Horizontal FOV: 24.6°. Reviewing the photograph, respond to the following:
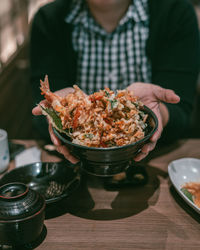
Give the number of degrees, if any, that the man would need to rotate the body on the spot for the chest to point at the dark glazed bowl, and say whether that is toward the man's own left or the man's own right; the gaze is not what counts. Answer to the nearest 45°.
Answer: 0° — they already face it

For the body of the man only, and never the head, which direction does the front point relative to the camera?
toward the camera

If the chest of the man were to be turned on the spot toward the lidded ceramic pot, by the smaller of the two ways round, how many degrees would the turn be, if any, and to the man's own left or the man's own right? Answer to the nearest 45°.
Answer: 0° — they already face it

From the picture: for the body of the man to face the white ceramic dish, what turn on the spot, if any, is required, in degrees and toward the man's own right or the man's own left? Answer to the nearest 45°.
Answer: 0° — they already face it

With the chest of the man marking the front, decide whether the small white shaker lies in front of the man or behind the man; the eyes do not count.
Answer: in front
